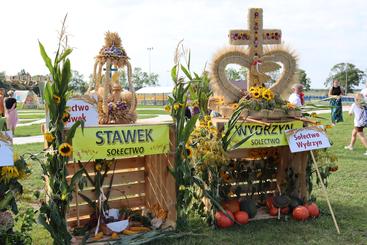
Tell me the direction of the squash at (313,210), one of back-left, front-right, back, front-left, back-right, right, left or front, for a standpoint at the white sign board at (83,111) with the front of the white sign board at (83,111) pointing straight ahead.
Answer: left

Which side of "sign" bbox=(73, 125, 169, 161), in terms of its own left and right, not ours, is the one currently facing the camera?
front

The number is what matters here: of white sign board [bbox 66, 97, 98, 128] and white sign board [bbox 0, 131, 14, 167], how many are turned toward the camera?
2

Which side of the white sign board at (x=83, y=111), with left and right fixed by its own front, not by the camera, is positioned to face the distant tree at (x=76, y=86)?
back

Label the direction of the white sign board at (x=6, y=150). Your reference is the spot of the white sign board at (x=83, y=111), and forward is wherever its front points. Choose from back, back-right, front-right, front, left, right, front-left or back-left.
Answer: front-right

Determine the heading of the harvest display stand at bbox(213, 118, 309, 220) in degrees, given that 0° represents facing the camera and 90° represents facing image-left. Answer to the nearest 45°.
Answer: approximately 0°

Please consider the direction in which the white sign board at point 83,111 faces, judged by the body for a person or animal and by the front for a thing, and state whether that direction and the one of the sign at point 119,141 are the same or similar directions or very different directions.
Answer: same or similar directions

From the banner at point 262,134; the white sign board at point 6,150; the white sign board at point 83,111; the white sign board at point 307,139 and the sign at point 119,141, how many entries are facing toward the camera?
5

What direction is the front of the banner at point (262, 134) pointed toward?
toward the camera

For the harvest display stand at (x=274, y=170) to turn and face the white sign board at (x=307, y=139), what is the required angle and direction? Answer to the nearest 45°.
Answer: approximately 45° to its left

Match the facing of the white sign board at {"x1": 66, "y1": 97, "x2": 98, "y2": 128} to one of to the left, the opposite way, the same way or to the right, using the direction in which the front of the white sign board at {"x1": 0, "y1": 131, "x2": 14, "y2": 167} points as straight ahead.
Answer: the same way
